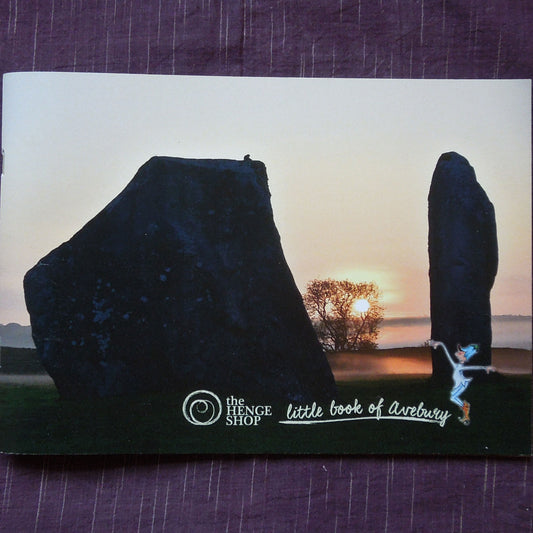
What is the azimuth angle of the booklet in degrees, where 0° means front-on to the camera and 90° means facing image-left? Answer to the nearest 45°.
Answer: approximately 0°
